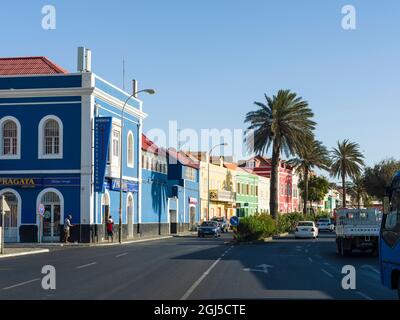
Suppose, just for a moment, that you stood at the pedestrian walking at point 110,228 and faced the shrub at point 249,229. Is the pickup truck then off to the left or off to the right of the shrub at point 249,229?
right

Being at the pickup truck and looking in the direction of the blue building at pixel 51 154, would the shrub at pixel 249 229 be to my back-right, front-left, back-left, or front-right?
front-right
